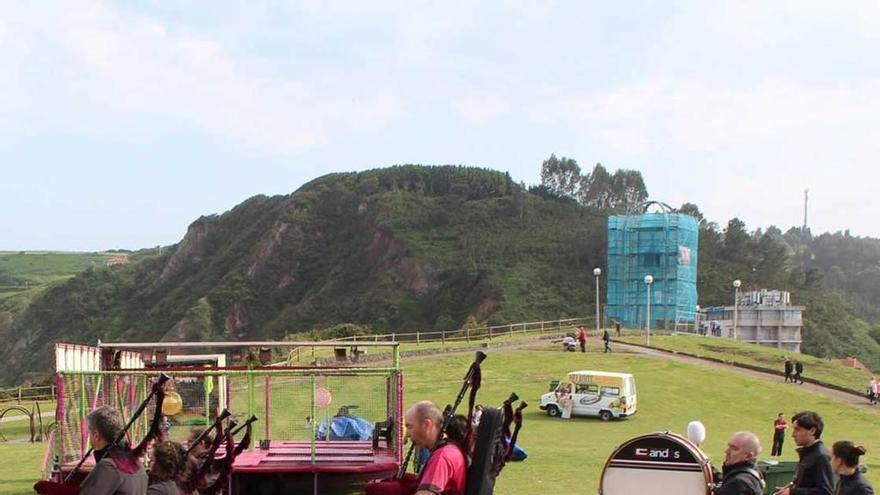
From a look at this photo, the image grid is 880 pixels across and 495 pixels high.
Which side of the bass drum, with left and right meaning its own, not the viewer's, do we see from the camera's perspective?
front

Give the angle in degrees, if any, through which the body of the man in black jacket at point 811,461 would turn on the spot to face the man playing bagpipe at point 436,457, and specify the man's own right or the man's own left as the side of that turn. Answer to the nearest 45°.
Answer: approximately 45° to the man's own left

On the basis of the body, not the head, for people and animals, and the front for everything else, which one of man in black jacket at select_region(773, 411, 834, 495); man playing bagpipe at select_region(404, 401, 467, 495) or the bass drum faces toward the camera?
the bass drum

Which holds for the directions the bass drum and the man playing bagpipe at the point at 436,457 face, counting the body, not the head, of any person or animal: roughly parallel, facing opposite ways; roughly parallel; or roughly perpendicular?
roughly perpendicular

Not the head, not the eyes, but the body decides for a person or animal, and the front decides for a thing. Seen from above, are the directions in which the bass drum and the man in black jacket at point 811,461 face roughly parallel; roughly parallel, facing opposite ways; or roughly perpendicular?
roughly perpendicular

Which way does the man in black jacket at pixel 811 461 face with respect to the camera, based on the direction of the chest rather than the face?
to the viewer's left

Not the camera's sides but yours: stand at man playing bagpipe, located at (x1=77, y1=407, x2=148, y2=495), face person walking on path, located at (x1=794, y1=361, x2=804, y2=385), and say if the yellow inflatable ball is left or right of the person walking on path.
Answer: left

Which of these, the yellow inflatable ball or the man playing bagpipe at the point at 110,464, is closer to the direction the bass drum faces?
the man playing bagpipe

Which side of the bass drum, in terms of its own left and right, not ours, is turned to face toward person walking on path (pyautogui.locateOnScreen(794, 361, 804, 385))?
back

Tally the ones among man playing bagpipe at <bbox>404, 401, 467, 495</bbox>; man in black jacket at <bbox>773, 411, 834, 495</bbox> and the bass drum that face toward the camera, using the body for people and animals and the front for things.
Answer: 1

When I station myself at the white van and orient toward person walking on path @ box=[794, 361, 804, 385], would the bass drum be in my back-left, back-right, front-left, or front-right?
back-right
